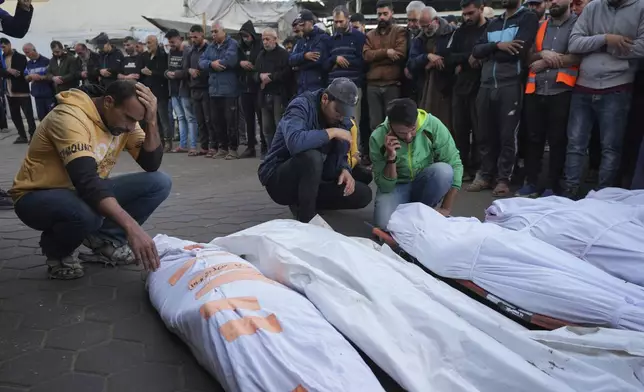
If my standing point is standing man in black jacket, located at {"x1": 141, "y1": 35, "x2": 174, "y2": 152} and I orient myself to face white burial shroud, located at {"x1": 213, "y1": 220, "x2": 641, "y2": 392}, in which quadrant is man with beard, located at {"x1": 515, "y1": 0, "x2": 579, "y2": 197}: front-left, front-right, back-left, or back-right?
front-left

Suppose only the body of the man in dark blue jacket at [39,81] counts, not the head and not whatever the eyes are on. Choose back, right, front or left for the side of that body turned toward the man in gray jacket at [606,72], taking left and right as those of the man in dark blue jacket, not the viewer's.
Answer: left

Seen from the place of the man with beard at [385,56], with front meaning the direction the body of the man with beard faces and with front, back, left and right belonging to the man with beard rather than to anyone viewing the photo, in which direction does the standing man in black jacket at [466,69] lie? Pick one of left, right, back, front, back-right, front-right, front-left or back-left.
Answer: front-left

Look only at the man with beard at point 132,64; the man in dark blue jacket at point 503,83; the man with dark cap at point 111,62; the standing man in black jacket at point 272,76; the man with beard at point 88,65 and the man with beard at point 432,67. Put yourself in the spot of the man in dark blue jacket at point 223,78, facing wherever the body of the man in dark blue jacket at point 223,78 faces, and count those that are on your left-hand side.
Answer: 3

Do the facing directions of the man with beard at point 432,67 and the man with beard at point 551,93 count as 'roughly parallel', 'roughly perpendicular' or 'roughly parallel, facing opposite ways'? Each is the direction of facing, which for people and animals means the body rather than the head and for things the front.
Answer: roughly parallel

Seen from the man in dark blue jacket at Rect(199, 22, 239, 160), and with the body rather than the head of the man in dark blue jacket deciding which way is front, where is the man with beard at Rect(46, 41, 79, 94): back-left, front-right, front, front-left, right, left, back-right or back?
right

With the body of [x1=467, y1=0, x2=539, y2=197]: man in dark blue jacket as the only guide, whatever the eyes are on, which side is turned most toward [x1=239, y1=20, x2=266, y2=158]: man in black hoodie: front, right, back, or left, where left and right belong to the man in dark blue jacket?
right

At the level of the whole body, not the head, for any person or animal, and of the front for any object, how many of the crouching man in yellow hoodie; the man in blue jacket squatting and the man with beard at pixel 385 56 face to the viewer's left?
0

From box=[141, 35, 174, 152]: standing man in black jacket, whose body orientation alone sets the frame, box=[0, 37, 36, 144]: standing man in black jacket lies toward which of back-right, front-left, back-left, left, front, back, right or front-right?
right

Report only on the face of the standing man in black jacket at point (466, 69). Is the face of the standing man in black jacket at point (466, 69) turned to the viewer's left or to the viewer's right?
to the viewer's left

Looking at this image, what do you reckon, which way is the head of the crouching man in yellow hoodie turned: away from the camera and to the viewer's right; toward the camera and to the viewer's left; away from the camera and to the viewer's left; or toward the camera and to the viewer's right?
toward the camera and to the viewer's right

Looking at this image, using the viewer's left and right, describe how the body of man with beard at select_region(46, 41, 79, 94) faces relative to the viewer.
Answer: facing the viewer and to the left of the viewer

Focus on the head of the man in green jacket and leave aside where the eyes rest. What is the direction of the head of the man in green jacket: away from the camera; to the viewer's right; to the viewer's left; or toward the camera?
toward the camera

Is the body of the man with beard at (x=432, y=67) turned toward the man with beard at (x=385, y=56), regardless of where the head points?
no

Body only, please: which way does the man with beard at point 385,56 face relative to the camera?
toward the camera

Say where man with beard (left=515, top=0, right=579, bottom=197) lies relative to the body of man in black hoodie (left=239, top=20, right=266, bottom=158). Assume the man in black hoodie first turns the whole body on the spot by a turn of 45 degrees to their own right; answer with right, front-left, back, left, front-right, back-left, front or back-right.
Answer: back-left

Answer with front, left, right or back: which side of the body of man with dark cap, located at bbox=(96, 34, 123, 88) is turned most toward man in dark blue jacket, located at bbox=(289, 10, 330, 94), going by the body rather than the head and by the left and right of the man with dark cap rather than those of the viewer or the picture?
left

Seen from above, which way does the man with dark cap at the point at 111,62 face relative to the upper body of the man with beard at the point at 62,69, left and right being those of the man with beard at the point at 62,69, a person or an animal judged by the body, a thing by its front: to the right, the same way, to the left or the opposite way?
the same way

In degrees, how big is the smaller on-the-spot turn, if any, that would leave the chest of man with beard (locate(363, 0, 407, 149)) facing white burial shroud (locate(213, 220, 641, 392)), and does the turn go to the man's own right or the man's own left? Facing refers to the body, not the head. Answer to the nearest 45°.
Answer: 0° — they already face it

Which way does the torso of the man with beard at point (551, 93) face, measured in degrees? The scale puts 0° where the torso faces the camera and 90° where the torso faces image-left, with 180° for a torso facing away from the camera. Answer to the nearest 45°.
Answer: approximately 45°

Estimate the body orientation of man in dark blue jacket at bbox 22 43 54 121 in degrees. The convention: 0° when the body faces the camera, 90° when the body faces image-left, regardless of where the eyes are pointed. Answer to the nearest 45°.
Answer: approximately 45°

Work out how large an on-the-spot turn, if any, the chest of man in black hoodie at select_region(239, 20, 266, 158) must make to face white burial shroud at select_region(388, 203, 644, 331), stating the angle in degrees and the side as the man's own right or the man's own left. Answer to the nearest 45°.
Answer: approximately 45° to the man's own left
